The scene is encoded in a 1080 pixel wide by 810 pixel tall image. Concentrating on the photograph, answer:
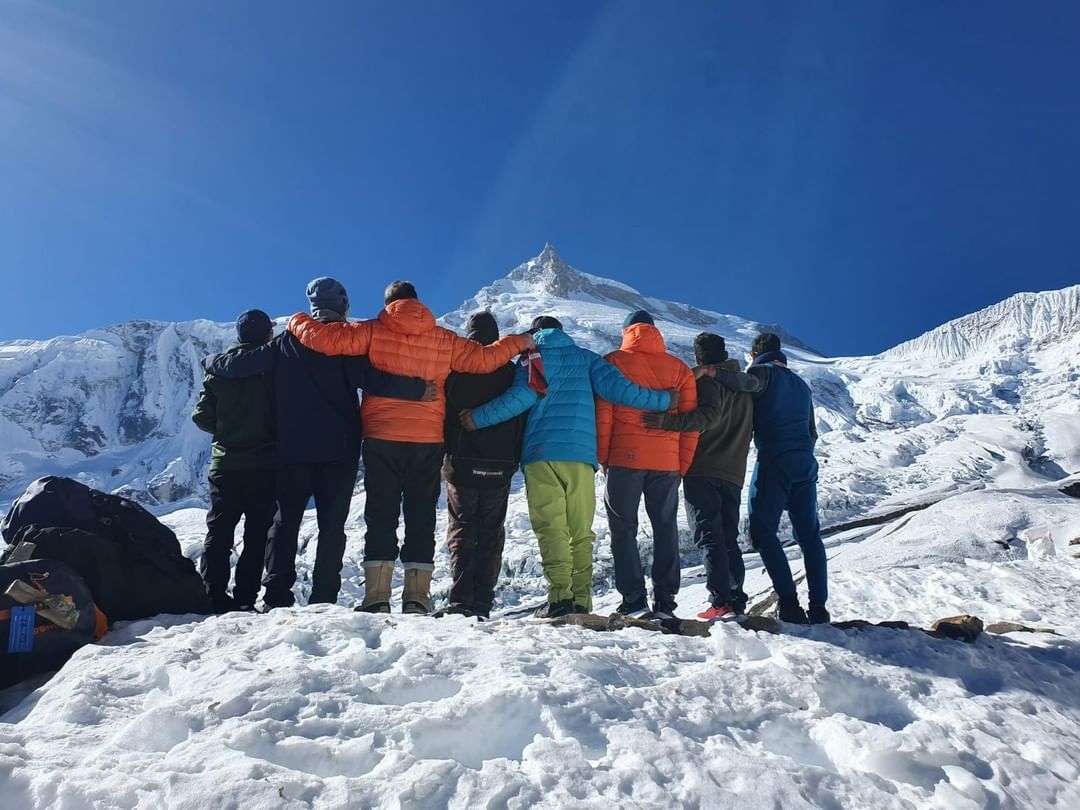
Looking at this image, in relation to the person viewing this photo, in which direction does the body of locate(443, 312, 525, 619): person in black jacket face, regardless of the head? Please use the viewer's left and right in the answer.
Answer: facing away from the viewer

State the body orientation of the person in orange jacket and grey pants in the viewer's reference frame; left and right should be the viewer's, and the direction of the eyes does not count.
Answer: facing away from the viewer

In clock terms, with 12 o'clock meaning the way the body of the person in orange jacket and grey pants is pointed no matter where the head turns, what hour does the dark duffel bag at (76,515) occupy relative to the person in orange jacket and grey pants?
The dark duffel bag is roughly at 8 o'clock from the person in orange jacket and grey pants.

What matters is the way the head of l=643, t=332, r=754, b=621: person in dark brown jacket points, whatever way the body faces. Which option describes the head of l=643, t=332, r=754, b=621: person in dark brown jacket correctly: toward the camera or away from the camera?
away from the camera

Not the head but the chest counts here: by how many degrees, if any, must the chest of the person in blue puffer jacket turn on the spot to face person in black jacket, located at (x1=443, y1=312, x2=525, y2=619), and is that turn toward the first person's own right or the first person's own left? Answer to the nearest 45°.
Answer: approximately 90° to the first person's own left

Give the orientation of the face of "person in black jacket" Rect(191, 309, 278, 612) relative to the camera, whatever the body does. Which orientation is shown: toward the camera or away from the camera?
away from the camera

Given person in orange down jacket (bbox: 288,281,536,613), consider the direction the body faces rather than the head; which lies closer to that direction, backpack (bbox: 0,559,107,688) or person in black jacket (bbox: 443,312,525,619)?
the person in black jacket

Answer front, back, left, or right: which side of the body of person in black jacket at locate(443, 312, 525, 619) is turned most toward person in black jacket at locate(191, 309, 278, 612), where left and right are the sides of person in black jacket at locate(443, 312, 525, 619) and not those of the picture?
left

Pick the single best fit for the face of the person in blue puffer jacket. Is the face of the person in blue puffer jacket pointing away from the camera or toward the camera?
away from the camera

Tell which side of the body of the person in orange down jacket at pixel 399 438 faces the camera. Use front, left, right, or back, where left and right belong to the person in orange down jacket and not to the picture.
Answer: back

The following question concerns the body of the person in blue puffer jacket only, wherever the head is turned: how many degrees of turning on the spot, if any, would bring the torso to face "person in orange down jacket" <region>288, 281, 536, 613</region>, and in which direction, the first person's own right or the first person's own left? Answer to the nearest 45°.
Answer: approximately 90° to the first person's own left

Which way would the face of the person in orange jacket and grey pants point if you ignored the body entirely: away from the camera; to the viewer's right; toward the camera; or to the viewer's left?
away from the camera

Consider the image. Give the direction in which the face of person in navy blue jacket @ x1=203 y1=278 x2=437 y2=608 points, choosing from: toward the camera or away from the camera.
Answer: away from the camera

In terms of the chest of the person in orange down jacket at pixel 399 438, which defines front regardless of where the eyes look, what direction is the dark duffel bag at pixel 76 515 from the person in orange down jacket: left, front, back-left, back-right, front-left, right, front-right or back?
left

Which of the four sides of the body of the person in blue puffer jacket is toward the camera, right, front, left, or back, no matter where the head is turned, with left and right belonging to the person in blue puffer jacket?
back

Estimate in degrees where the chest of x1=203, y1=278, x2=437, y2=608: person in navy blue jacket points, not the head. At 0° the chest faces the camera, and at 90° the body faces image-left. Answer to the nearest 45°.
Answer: approximately 180°

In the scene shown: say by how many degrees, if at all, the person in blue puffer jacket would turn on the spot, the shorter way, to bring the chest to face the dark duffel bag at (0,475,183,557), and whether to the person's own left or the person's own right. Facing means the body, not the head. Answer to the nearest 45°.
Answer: approximately 90° to the person's own left
